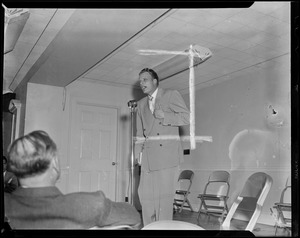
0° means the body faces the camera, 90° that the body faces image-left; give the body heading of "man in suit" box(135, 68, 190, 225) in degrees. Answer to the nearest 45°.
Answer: approximately 45°

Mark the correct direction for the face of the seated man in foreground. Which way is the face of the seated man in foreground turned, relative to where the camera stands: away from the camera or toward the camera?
away from the camera

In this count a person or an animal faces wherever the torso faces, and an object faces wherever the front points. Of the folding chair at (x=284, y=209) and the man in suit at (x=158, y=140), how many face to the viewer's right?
0
